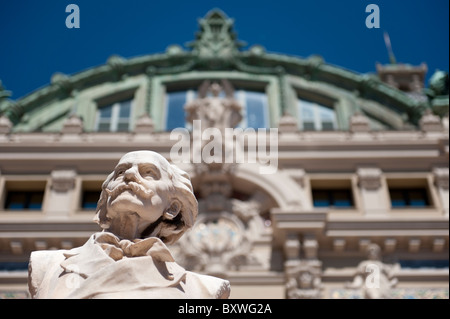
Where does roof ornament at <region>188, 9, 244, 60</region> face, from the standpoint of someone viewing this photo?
facing the viewer

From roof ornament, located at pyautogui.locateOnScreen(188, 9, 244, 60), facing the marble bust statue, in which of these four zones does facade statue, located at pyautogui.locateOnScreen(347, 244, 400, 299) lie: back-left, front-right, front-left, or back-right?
front-left

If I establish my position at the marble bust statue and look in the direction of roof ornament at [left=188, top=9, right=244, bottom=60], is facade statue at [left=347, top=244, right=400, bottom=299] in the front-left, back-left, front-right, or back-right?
front-right

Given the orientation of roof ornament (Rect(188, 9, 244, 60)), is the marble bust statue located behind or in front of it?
in front
